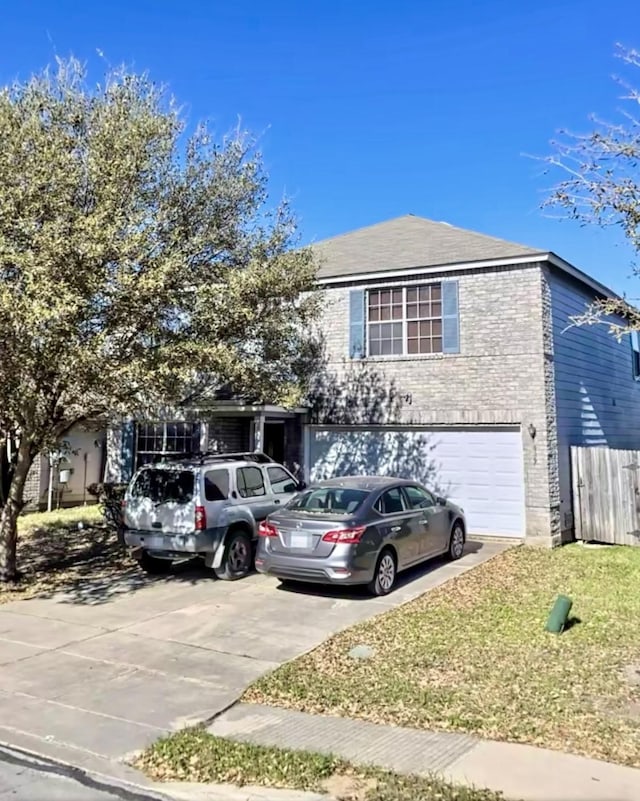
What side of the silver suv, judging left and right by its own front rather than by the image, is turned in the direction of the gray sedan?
right

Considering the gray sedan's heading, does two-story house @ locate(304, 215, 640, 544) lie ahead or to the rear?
ahead

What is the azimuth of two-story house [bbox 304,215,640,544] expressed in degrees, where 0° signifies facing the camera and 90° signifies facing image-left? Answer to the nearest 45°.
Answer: approximately 45°

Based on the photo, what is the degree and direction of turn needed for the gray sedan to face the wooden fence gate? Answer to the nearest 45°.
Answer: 0° — it already faces it

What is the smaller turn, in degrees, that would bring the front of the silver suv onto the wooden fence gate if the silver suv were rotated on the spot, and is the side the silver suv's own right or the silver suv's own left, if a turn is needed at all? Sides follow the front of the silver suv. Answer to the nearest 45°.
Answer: approximately 45° to the silver suv's own right

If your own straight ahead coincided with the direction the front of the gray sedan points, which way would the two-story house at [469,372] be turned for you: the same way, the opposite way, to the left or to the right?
the opposite way

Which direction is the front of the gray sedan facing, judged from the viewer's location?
facing away from the viewer and to the right of the viewer

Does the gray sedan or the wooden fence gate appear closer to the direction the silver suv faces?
the wooden fence gate

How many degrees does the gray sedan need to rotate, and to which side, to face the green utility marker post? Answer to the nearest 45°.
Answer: approximately 90° to its right

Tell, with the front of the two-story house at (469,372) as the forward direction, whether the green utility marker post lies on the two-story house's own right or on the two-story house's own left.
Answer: on the two-story house's own left

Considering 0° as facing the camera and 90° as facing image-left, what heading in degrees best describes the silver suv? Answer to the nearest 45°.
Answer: approximately 225°
